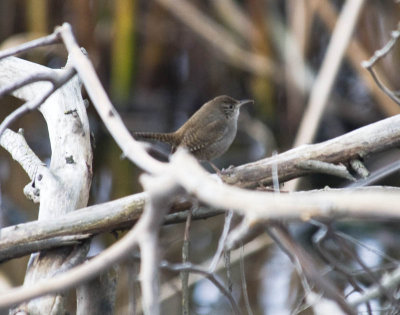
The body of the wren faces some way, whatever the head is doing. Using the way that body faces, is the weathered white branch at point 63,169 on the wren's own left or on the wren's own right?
on the wren's own right

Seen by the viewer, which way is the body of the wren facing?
to the viewer's right
